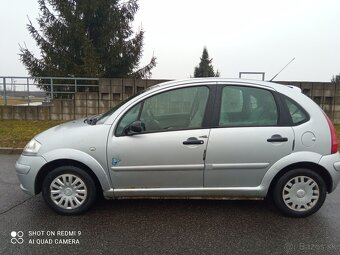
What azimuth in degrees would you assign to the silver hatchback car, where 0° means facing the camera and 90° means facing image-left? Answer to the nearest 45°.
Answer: approximately 90°

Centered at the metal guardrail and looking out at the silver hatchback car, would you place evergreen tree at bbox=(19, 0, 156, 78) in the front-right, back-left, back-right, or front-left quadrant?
back-left

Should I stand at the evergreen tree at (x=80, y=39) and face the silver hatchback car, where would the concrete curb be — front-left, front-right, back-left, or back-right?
front-right

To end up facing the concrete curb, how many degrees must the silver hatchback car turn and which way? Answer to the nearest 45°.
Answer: approximately 45° to its right

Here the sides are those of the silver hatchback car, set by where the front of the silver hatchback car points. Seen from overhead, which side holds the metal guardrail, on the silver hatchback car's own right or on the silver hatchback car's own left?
on the silver hatchback car's own right

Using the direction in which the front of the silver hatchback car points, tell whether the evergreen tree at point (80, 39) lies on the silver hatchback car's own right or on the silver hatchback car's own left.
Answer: on the silver hatchback car's own right

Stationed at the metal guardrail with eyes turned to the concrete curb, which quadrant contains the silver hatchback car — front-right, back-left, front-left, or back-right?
front-left
